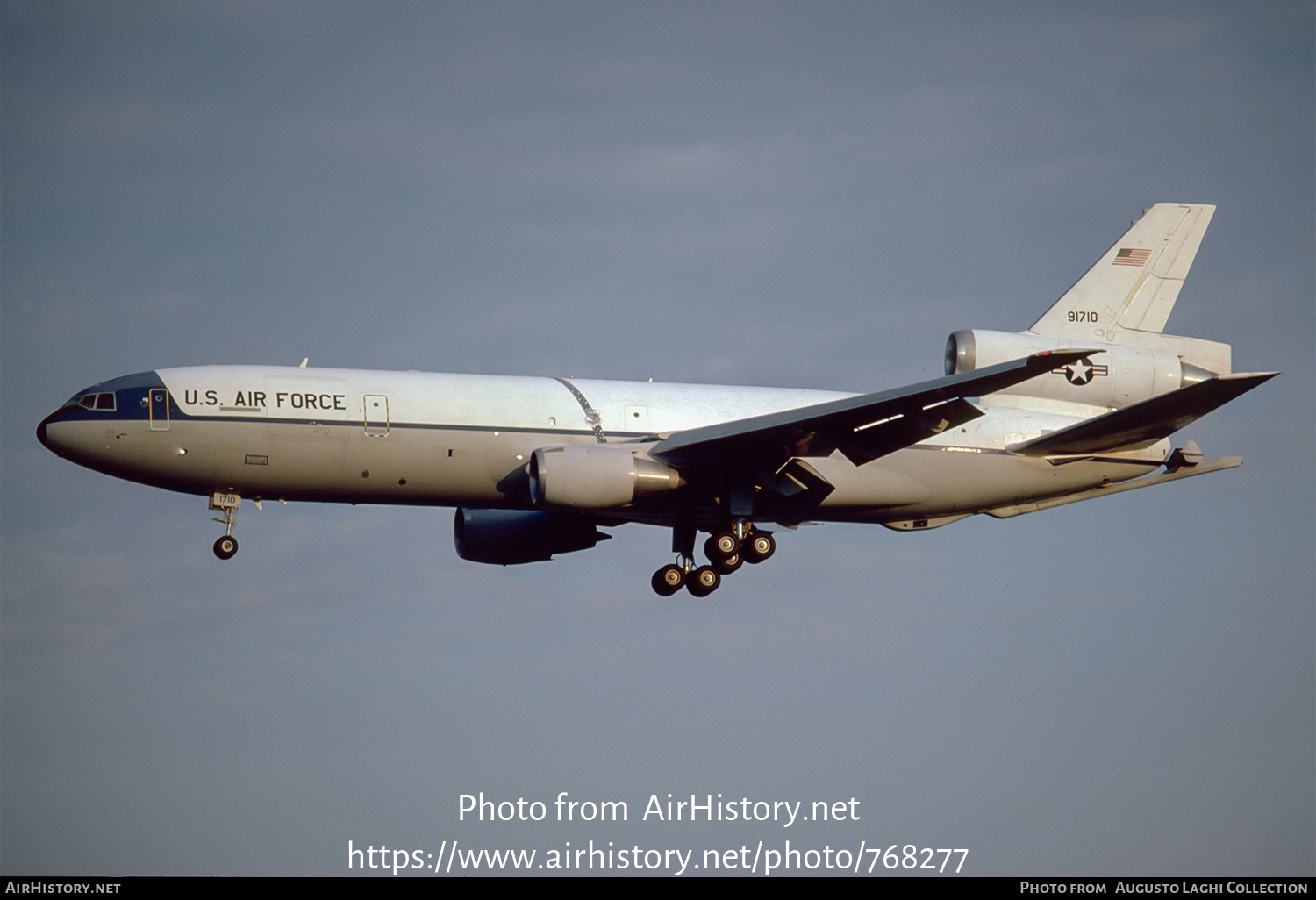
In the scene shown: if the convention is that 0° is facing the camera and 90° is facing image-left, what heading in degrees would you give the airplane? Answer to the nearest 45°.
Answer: approximately 90°
